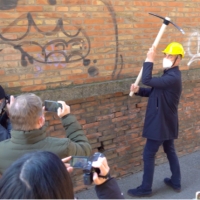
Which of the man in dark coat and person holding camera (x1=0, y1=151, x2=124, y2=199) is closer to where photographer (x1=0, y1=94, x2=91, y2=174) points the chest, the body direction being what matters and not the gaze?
the man in dark coat

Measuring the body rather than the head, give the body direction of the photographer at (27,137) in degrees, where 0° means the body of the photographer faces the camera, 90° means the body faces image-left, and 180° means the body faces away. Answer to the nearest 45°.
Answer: approximately 180°

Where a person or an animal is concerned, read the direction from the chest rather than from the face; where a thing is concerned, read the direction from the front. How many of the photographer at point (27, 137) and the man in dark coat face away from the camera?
1

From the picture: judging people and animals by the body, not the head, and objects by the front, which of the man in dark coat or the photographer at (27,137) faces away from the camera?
the photographer

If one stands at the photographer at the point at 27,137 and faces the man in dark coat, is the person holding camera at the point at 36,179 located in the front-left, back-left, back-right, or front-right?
back-right

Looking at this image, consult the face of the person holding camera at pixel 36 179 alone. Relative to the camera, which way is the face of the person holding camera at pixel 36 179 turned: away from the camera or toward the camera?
away from the camera

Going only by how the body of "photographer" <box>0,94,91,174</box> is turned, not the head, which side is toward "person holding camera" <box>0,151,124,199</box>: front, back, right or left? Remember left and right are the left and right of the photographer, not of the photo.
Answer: back

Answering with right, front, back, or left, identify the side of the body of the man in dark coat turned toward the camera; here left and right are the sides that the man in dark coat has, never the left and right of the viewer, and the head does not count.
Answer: left

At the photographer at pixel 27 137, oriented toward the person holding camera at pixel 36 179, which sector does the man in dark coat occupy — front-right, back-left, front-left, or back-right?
back-left

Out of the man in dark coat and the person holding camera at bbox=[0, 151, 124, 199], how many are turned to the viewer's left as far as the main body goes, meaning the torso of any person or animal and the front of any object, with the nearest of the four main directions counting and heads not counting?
1

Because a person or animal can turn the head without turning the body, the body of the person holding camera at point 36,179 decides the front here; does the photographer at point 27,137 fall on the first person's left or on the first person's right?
on the first person's left
